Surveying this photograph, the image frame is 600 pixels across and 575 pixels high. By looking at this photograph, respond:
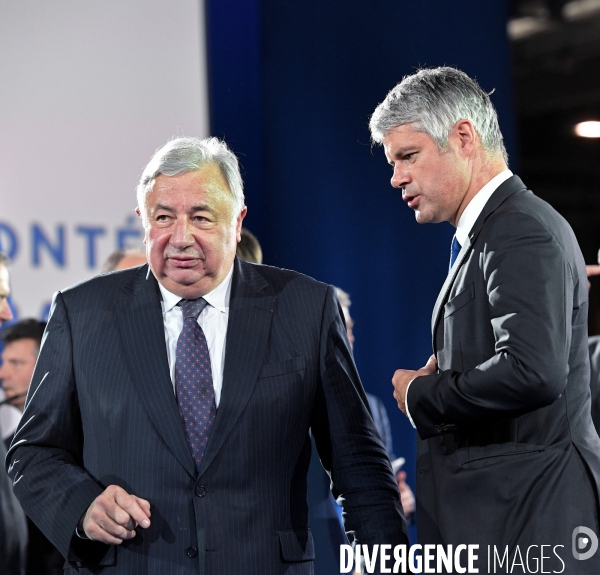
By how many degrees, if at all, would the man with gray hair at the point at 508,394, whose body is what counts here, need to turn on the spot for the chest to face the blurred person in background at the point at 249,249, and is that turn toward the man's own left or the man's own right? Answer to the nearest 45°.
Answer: approximately 45° to the man's own right

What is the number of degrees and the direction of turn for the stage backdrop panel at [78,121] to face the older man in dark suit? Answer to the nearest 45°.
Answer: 0° — it already faces them

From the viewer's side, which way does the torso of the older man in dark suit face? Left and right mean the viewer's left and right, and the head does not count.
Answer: facing the viewer

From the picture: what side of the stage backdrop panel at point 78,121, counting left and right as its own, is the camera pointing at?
front

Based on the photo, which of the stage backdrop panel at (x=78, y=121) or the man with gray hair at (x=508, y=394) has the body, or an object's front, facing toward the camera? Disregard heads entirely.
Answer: the stage backdrop panel

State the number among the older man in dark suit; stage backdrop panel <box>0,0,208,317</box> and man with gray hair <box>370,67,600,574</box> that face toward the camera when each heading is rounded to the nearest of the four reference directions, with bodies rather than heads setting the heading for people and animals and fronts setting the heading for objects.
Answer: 2

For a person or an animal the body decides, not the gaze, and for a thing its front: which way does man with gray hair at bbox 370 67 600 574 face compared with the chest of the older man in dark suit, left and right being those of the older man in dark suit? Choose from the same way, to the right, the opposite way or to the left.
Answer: to the right

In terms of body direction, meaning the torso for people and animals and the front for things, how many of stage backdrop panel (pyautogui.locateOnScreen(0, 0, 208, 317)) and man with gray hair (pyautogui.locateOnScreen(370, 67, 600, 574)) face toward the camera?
1

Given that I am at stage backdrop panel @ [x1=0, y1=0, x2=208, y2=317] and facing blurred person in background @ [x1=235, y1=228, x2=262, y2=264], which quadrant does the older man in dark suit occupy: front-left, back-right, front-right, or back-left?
front-right

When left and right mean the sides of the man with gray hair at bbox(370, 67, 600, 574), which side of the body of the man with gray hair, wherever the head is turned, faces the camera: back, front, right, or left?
left

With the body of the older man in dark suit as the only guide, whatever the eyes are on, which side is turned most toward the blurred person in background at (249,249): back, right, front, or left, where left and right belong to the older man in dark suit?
back

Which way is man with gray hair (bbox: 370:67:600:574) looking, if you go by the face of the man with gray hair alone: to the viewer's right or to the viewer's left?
to the viewer's left

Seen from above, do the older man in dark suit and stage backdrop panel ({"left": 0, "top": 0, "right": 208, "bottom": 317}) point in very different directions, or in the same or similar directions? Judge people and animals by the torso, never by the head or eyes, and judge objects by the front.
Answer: same or similar directions
